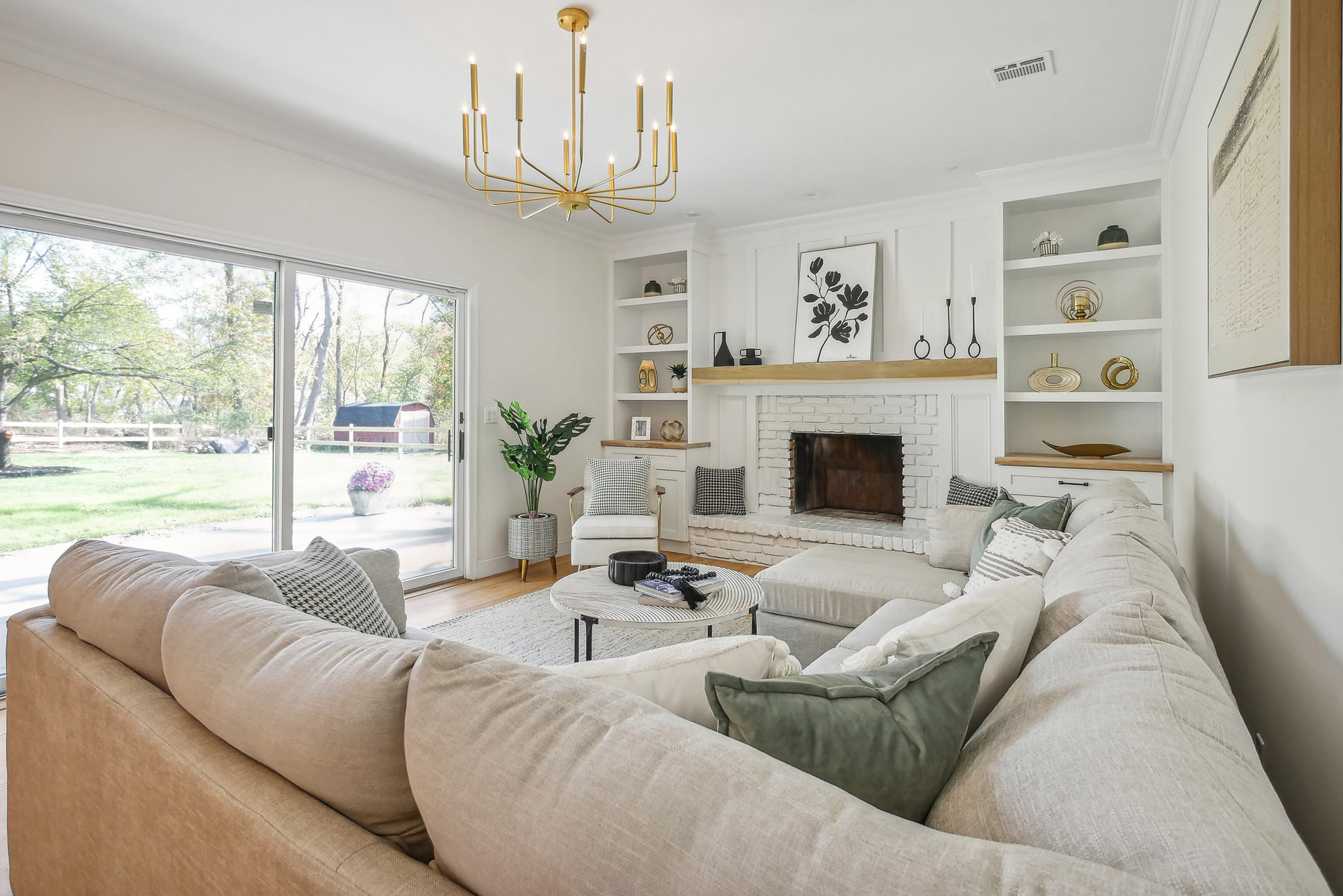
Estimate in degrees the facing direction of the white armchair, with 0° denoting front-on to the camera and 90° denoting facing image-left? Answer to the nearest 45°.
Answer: approximately 0°

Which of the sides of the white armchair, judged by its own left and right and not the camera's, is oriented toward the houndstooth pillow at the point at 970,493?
left

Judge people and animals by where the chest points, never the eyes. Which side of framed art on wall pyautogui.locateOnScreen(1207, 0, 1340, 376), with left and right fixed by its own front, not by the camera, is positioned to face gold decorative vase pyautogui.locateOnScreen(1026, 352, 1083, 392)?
right

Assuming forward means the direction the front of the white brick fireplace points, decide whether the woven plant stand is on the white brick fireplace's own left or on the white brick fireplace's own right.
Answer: on the white brick fireplace's own right

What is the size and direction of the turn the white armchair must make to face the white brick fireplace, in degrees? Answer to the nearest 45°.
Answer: approximately 90° to its left

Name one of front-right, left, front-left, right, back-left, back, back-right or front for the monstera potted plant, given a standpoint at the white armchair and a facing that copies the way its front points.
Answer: back-right

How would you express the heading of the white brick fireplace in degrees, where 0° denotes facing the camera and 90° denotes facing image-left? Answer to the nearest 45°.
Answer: approximately 0°

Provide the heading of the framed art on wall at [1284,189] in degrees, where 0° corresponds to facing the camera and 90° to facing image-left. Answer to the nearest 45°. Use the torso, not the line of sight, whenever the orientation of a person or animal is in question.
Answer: approximately 90°

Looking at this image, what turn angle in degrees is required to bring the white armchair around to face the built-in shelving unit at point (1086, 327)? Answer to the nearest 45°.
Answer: approximately 90° to its left
